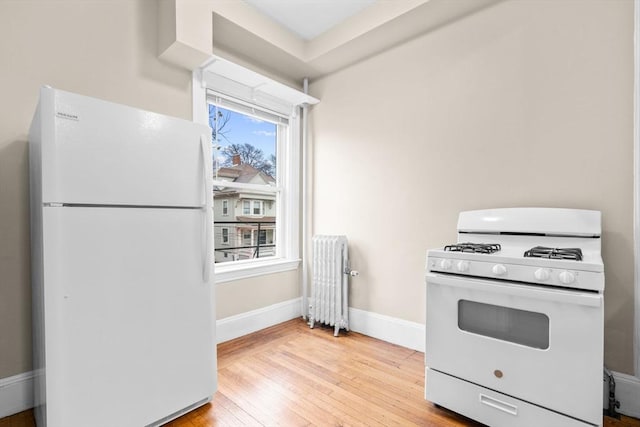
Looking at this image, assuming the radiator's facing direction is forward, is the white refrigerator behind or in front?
in front

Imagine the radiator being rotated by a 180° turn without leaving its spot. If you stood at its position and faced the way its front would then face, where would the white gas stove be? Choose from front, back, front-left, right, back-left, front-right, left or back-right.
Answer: right
